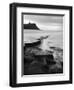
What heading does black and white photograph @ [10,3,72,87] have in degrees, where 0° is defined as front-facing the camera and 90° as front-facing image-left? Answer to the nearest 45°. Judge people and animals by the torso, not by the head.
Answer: approximately 315°
